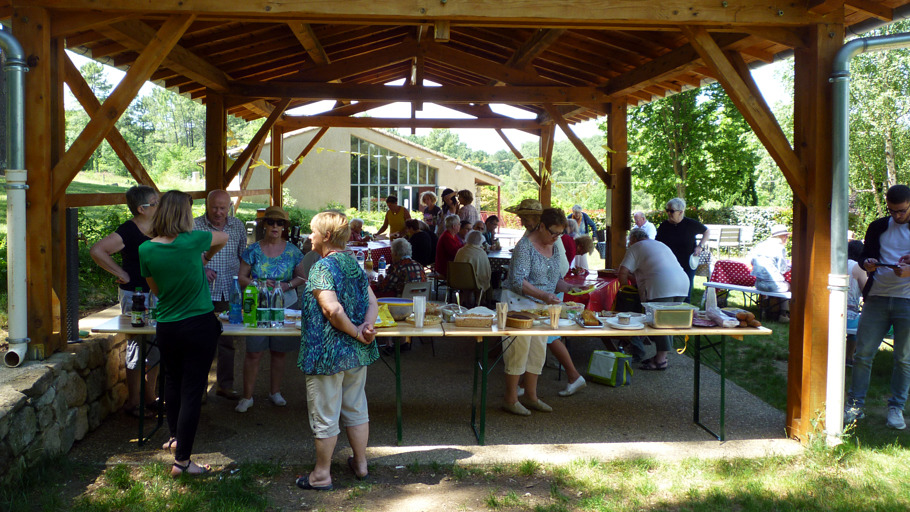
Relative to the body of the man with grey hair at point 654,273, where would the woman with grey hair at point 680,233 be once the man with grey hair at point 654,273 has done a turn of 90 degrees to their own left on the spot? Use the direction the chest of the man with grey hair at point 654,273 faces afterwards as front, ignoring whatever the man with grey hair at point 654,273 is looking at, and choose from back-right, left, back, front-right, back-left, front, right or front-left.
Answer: back-right

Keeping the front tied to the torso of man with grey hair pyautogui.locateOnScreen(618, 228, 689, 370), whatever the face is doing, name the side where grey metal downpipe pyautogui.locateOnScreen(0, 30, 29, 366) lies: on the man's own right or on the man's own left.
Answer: on the man's own left

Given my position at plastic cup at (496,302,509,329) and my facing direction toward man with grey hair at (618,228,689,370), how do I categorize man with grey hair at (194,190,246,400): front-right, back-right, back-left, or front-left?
back-left

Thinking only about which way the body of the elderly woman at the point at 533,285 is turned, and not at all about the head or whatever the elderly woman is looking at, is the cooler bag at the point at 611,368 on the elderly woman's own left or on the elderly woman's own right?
on the elderly woman's own left

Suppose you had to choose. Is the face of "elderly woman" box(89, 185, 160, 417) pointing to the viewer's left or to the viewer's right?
to the viewer's right

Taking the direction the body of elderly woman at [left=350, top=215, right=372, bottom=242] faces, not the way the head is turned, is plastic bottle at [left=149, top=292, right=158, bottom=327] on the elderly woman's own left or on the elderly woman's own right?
on the elderly woman's own right

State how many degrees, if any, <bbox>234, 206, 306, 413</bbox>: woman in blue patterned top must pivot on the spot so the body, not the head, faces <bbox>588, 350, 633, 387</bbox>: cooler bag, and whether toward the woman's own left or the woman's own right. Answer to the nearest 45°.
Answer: approximately 90° to the woman's own left

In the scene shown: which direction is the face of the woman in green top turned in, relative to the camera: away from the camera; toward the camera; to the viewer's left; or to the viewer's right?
away from the camera

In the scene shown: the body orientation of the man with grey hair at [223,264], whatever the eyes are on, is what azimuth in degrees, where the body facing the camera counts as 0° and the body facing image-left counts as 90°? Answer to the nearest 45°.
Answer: approximately 0°

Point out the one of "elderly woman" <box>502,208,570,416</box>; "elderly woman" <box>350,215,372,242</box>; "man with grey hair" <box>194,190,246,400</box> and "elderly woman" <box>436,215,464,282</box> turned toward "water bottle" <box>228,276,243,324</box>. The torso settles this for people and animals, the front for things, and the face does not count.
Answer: the man with grey hair

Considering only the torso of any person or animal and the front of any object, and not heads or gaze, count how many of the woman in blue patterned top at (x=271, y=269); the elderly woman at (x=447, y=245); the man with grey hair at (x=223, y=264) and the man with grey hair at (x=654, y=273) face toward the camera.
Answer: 2

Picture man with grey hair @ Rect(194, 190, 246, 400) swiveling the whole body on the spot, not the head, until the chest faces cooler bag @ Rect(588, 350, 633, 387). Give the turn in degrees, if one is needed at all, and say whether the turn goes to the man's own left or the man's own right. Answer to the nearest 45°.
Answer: approximately 90° to the man's own left
